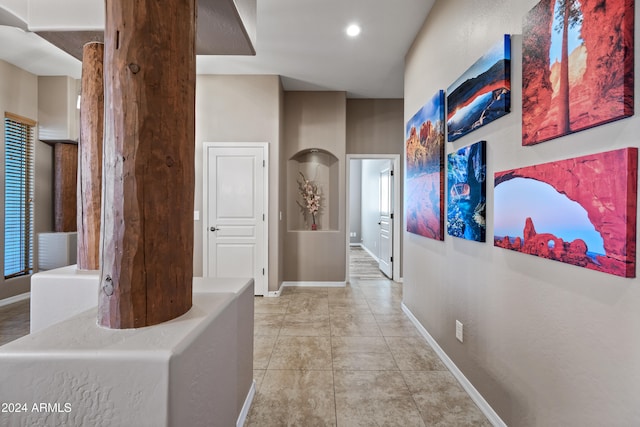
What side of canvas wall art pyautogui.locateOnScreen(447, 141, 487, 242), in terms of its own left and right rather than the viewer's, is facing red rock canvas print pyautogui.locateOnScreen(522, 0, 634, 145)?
left

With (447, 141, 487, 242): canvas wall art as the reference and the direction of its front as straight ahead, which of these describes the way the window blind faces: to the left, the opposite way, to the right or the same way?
the opposite way

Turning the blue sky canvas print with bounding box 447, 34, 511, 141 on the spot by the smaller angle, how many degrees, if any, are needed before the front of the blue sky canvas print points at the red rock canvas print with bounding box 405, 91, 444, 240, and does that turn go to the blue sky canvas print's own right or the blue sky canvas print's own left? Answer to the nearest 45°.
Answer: approximately 90° to the blue sky canvas print's own right

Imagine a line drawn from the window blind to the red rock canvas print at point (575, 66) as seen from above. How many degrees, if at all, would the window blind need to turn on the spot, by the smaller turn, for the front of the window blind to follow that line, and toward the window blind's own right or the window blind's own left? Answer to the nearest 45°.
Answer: approximately 45° to the window blind's own right

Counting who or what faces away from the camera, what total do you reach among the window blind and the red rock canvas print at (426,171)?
0

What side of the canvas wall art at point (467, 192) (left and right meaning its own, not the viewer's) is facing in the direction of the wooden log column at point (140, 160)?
front

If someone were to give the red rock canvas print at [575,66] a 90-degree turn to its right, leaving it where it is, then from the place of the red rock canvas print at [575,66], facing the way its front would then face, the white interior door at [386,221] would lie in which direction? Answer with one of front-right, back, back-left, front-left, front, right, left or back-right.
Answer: front

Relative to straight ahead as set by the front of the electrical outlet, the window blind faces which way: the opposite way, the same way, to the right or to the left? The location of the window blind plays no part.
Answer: the opposite way

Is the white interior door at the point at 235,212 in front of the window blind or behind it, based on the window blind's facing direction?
in front

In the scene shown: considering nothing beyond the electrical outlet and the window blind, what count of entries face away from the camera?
0

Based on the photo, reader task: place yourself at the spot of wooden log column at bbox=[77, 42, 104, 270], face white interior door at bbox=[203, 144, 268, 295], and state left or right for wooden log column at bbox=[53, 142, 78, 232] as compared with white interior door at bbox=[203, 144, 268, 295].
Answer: left
